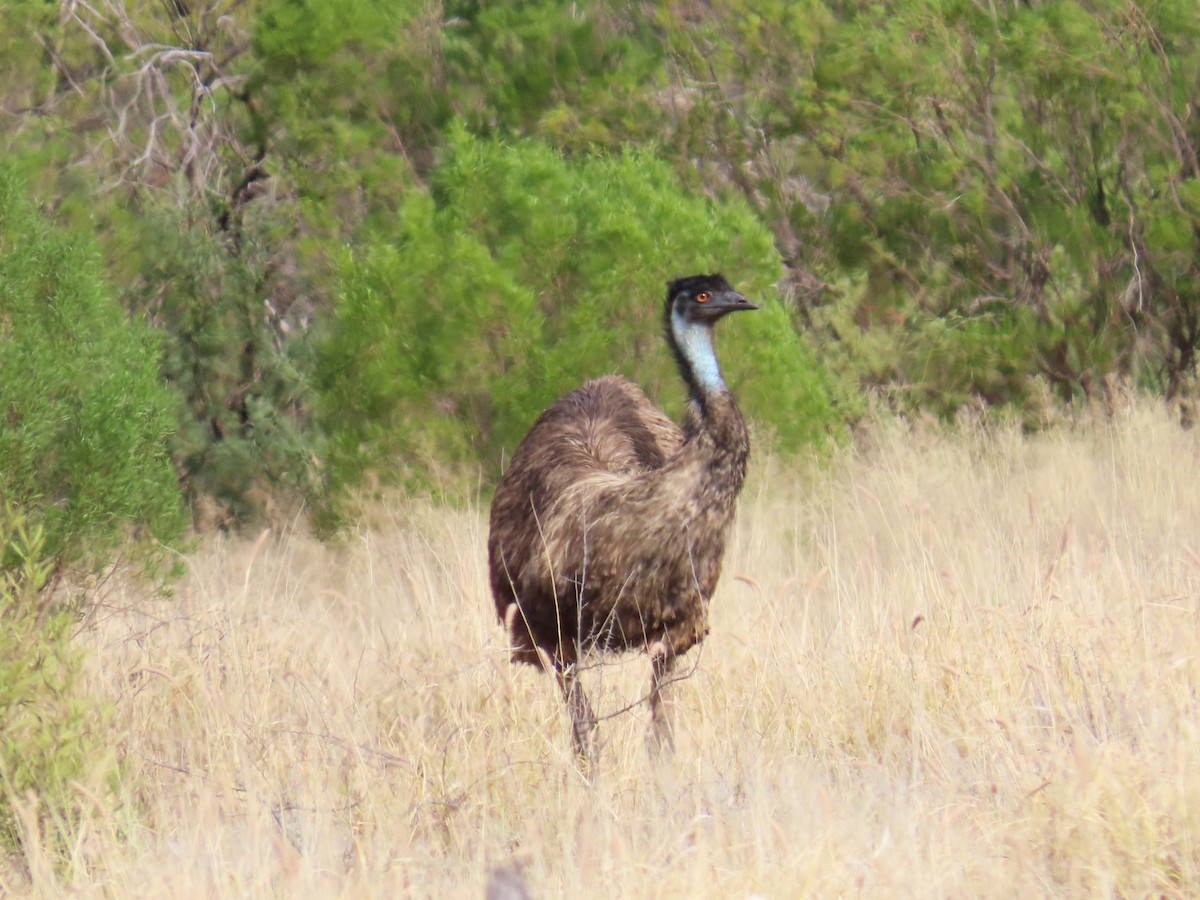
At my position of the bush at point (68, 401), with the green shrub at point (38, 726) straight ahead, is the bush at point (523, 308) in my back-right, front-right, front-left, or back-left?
back-left

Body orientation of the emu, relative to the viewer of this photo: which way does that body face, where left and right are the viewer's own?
facing the viewer and to the right of the viewer

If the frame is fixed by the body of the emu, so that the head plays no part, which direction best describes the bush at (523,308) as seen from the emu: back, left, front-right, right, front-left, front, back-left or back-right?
back-left

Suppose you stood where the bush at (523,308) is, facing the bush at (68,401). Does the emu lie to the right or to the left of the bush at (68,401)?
left

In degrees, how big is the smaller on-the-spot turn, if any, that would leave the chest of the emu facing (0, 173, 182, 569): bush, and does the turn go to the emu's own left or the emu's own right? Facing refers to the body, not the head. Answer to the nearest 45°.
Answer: approximately 180°

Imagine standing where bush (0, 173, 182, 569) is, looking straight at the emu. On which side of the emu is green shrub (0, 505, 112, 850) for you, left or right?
right

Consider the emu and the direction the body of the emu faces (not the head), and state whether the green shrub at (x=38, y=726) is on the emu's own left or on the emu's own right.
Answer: on the emu's own right
